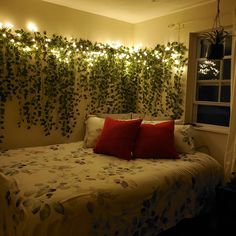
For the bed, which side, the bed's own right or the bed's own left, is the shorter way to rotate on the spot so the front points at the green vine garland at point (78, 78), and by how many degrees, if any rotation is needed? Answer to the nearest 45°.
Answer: approximately 135° to the bed's own right

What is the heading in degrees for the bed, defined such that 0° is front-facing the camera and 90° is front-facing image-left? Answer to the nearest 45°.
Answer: approximately 45°

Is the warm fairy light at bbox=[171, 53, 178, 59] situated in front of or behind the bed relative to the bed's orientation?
behind

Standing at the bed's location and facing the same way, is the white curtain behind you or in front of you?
behind
